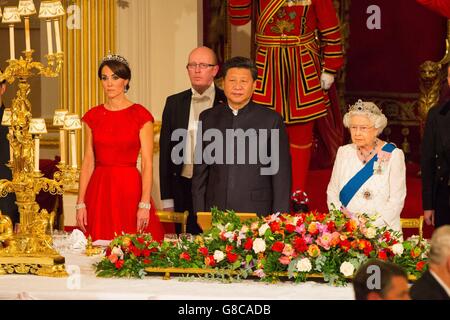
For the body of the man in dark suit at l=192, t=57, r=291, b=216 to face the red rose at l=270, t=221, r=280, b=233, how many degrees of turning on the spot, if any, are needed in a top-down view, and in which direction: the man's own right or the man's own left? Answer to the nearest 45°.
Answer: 0° — they already face it

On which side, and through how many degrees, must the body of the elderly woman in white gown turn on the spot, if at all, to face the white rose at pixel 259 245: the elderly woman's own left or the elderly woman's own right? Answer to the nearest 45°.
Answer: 0° — they already face it

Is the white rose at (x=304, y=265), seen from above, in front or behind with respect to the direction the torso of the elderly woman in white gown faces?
in front

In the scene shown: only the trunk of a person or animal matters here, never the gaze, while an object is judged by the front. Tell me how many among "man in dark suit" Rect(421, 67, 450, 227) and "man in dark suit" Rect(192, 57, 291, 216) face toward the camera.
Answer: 2

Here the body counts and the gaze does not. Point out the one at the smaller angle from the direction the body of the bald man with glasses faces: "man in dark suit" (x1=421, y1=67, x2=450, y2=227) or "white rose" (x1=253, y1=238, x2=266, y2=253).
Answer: the white rose

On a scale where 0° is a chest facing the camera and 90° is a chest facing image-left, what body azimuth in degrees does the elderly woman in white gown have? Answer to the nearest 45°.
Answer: approximately 45°

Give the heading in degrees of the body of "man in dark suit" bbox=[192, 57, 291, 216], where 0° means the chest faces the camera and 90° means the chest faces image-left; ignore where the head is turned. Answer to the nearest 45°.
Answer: approximately 0°

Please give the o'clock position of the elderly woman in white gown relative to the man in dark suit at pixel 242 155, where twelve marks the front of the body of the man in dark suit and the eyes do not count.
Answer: The elderly woman in white gown is roughly at 9 o'clock from the man in dark suit.

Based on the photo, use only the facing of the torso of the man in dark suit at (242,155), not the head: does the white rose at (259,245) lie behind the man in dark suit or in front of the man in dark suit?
in front

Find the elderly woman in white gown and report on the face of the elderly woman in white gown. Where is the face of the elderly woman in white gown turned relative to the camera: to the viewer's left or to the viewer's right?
to the viewer's left

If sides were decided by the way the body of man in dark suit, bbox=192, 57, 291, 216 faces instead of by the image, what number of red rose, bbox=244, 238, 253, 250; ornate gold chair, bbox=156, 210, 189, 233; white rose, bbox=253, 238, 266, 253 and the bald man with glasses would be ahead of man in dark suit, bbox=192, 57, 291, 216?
2
